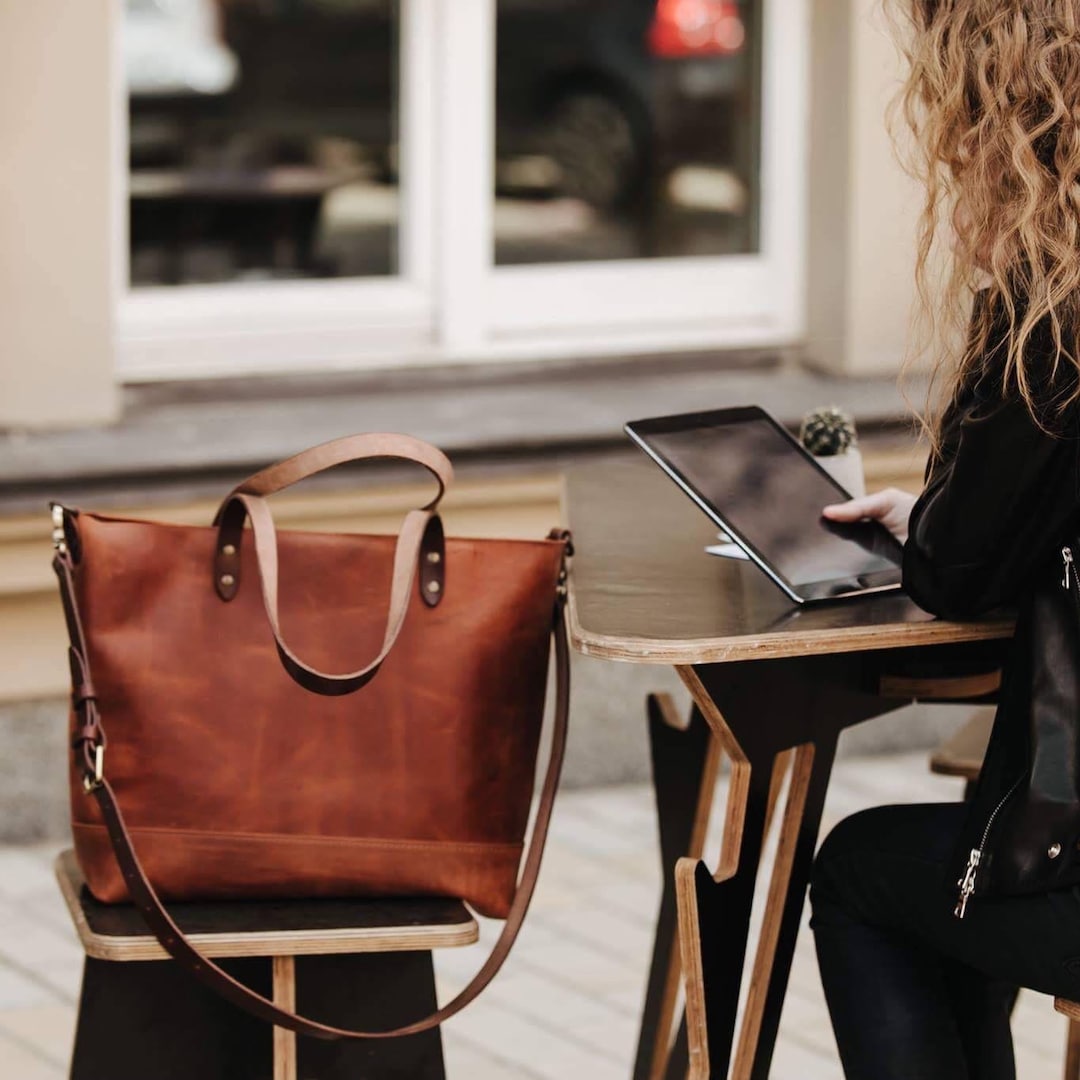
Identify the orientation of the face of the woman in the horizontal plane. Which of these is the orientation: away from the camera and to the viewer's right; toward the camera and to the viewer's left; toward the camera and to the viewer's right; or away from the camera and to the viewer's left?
away from the camera and to the viewer's left

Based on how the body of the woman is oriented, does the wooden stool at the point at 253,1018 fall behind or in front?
in front

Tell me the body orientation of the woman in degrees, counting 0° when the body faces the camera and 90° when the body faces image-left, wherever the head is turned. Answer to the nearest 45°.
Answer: approximately 90°

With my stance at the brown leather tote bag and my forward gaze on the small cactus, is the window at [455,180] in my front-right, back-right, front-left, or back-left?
front-left
